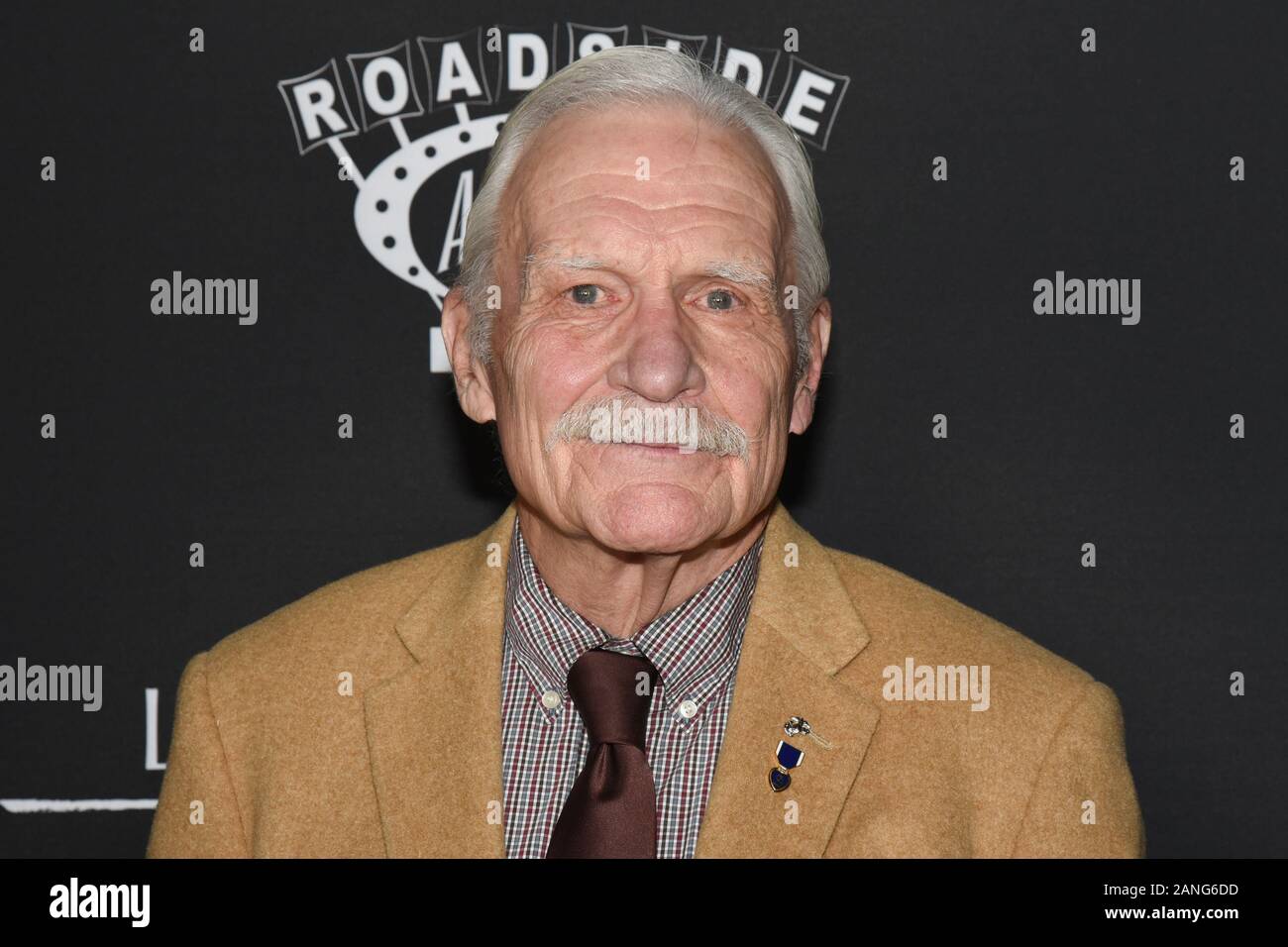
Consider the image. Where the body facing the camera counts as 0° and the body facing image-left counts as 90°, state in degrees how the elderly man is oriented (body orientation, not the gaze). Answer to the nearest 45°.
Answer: approximately 0°
